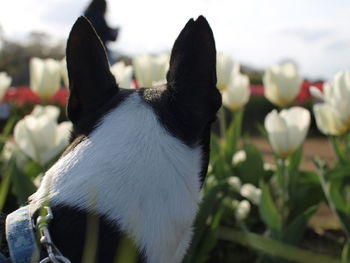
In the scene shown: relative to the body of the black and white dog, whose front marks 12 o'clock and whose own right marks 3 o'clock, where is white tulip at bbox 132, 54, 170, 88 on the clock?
The white tulip is roughly at 12 o'clock from the black and white dog.

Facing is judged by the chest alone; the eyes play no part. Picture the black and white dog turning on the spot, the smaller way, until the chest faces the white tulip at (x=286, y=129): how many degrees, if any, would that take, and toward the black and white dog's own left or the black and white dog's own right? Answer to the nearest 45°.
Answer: approximately 45° to the black and white dog's own right

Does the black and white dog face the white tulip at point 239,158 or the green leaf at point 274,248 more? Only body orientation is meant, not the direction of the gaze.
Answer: the white tulip

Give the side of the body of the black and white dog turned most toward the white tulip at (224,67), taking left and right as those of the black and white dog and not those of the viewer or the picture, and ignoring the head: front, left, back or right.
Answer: front

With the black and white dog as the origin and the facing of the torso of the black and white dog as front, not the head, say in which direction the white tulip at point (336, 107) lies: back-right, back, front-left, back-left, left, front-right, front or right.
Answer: front-right

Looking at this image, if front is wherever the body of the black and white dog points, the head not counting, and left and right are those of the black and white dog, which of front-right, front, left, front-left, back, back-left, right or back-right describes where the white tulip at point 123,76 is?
front

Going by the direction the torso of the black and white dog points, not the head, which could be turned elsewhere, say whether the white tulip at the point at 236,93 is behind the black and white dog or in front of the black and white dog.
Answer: in front

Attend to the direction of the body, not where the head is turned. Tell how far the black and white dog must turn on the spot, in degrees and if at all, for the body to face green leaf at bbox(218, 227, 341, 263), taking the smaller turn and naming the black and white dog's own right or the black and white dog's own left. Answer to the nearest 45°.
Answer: approximately 90° to the black and white dog's own right

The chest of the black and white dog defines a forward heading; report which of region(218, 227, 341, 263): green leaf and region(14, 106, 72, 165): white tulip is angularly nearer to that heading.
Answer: the white tulip

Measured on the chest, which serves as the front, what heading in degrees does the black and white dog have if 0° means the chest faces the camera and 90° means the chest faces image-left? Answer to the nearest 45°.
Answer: approximately 180°

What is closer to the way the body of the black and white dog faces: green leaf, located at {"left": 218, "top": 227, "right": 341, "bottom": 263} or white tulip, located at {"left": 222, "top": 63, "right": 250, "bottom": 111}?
the white tulip

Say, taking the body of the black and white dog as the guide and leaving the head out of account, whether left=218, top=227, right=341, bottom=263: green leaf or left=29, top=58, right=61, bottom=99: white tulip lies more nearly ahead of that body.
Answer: the white tulip
